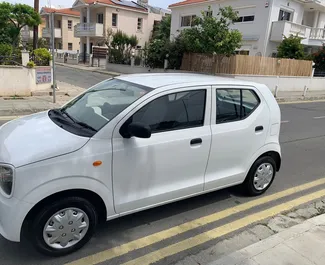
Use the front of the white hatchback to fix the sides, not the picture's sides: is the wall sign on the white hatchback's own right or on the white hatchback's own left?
on the white hatchback's own right

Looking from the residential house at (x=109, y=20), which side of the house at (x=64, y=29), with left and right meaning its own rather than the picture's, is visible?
left

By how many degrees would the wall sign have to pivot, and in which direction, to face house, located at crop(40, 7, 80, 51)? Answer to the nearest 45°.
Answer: approximately 180°

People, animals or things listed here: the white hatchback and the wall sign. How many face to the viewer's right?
0

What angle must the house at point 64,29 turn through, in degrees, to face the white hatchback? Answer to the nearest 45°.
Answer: approximately 45° to its left

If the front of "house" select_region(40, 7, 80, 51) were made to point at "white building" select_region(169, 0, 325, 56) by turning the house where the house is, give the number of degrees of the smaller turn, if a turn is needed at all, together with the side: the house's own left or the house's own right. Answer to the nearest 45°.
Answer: approximately 90° to the house's own left

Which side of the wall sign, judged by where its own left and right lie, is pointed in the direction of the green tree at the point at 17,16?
back

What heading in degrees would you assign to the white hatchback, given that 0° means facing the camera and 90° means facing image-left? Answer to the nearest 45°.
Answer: approximately 45°

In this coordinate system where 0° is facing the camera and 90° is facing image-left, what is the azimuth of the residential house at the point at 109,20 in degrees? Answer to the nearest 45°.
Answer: approximately 45°

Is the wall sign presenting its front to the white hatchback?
yes

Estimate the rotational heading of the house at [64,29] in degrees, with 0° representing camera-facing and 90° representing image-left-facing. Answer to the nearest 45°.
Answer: approximately 45°

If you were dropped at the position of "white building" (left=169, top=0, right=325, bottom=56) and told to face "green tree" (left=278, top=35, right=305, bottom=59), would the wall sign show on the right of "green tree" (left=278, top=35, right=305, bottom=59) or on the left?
right
